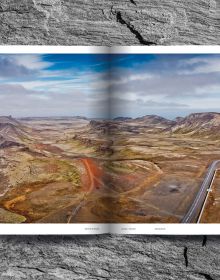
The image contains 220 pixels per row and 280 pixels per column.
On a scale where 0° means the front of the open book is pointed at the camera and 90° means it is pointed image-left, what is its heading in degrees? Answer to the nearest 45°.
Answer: approximately 0°
